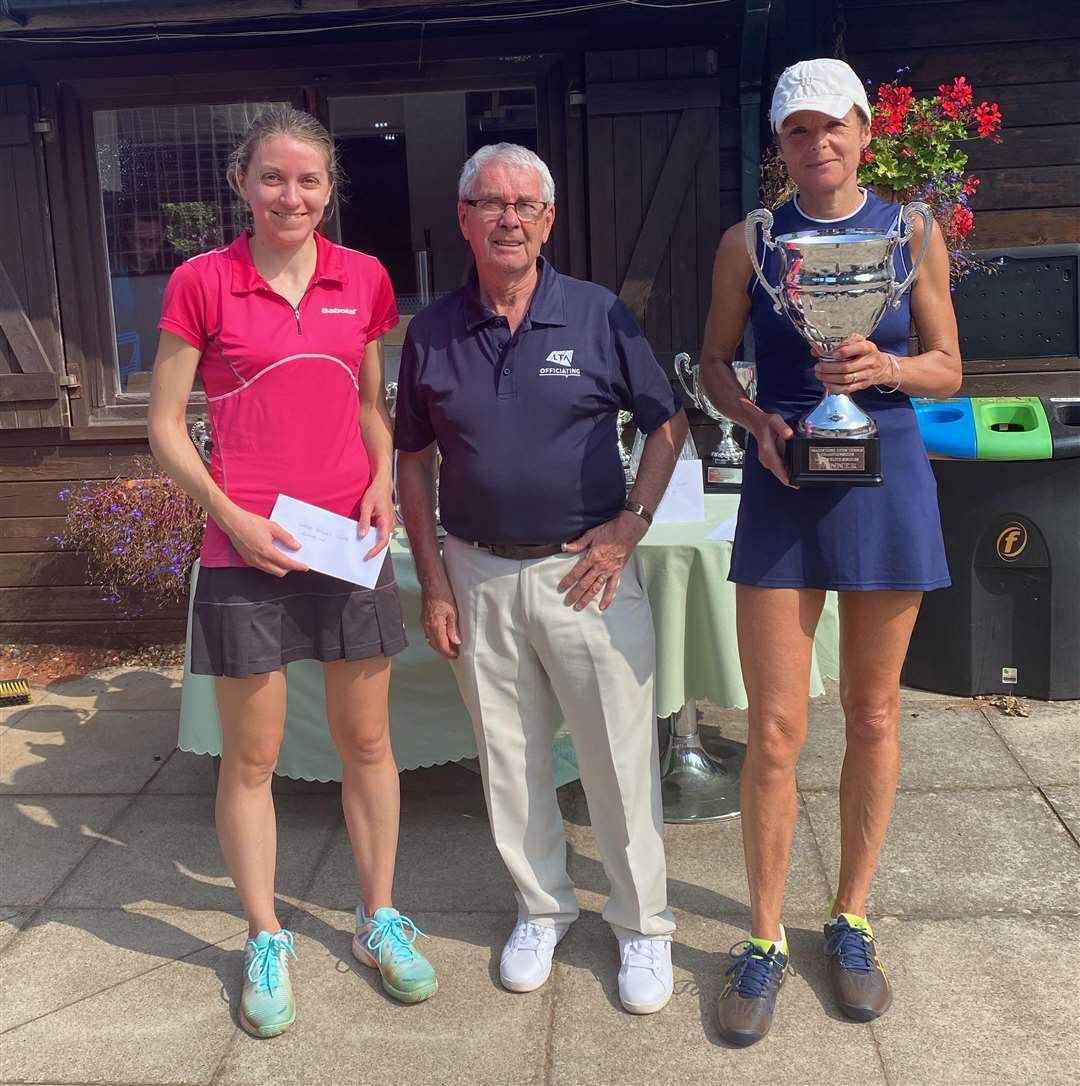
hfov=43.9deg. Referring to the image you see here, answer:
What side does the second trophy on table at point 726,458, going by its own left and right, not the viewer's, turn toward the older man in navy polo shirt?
front

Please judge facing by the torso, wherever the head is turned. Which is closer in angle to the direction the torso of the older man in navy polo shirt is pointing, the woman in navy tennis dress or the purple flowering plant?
the woman in navy tennis dress

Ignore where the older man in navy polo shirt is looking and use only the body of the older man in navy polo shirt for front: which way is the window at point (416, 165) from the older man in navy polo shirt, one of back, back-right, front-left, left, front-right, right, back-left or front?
back

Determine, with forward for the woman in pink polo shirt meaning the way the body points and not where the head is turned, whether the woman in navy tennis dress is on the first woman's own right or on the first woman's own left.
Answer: on the first woman's own left

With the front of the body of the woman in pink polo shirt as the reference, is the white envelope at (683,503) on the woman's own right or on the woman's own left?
on the woman's own left

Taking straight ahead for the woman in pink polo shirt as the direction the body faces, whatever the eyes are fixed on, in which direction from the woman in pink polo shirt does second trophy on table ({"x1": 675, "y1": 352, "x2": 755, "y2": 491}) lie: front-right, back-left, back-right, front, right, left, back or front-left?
back-left

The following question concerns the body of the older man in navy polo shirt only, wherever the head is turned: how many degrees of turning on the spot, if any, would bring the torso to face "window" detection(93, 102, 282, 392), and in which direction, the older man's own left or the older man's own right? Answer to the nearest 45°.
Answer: approximately 135° to the older man's own right
